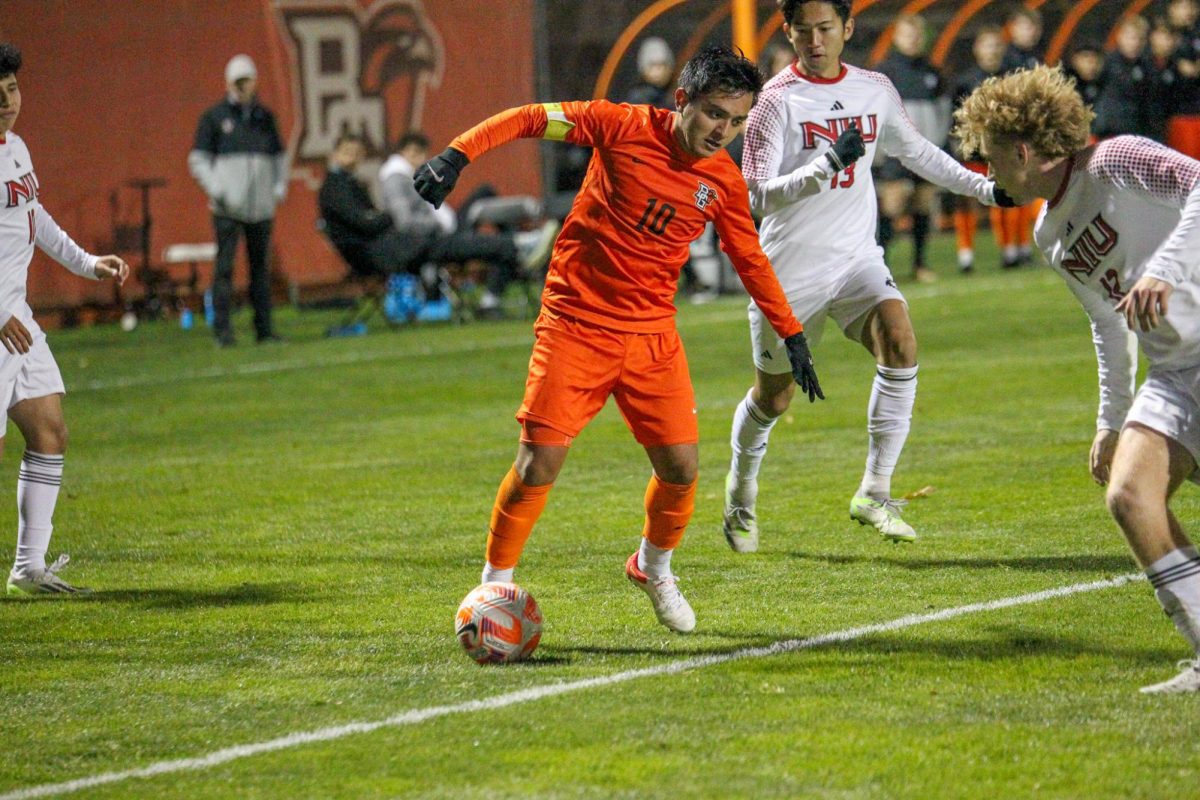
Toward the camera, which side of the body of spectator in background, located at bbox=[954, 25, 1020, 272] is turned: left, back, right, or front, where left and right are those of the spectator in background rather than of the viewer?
front

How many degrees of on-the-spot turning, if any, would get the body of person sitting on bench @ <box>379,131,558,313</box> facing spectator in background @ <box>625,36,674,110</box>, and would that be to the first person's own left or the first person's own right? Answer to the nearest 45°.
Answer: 0° — they already face them

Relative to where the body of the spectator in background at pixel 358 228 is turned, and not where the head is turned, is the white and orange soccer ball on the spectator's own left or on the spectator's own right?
on the spectator's own right

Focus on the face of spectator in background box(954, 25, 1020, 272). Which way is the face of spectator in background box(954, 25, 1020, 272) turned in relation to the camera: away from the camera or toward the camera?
toward the camera

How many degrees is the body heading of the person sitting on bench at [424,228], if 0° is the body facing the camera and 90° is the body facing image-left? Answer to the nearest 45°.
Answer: approximately 270°

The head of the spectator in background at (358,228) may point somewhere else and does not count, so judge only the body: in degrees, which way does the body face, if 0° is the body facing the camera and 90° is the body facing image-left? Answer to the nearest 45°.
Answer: approximately 270°

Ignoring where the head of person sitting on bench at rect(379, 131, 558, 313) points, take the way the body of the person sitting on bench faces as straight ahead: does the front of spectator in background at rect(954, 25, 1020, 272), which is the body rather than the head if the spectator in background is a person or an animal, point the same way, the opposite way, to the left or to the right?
to the right

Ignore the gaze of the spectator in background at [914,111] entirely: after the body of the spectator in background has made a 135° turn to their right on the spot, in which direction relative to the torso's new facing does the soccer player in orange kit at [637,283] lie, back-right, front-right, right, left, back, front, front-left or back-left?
back-left

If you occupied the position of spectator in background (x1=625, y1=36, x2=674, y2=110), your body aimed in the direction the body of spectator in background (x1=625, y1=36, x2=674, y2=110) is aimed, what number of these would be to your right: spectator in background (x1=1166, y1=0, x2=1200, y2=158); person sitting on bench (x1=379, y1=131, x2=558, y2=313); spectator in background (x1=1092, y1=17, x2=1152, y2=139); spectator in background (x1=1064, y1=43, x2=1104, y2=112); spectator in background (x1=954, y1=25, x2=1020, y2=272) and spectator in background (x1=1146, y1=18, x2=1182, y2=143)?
1

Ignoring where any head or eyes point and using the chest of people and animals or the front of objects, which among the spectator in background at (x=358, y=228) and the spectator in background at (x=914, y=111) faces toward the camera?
the spectator in background at (x=914, y=111)

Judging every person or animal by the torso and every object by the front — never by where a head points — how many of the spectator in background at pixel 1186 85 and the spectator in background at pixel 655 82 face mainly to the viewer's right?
0

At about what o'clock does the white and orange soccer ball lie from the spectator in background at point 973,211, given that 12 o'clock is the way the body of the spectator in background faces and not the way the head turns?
The white and orange soccer ball is roughly at 12 o'clock from the spectator in background.

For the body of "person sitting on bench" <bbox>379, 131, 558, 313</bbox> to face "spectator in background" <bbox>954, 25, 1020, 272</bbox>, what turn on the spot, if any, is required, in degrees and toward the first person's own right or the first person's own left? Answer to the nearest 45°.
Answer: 0° — they already face them

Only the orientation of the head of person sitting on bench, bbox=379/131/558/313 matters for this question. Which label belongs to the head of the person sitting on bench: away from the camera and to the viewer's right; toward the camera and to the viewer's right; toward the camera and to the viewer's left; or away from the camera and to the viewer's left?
toward the camera and to the viewer's right

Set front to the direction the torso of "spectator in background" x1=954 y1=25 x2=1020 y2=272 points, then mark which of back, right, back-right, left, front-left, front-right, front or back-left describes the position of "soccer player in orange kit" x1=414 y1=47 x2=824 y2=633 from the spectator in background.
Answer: front

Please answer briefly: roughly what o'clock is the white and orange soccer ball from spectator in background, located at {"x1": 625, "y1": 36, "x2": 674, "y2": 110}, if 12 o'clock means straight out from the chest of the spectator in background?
The white and orange soccer ball is roughly at 12 o'clock from the spectator in background.
